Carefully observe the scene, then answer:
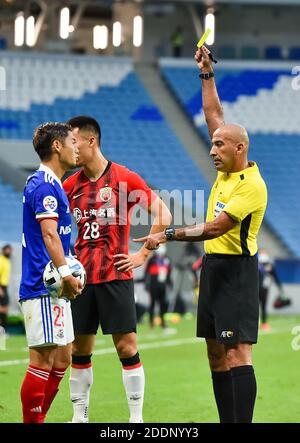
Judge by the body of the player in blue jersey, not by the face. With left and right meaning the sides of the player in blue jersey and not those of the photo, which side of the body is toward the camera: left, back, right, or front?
right

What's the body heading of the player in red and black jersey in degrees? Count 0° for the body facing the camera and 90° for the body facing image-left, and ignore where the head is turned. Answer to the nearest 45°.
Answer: approximately 45°

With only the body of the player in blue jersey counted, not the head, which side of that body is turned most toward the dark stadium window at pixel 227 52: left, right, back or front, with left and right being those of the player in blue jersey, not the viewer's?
left

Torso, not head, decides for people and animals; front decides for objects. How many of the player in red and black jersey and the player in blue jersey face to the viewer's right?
1

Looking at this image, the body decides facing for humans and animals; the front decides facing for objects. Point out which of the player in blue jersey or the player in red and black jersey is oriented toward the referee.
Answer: the player in blue jersey

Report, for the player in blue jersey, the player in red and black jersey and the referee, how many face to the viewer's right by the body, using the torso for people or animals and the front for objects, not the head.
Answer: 1

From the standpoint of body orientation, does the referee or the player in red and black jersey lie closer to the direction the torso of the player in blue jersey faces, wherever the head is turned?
the referee

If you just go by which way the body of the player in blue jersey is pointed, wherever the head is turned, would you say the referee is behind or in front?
in front

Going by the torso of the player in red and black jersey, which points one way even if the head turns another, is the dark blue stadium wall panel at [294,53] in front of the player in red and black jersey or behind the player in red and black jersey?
behind

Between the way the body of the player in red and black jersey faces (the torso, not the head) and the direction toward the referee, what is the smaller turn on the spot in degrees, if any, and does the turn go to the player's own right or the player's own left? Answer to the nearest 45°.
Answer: approximately 90° to the player's own left

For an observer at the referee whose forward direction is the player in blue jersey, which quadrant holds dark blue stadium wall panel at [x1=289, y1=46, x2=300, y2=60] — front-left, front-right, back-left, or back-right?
back-right
